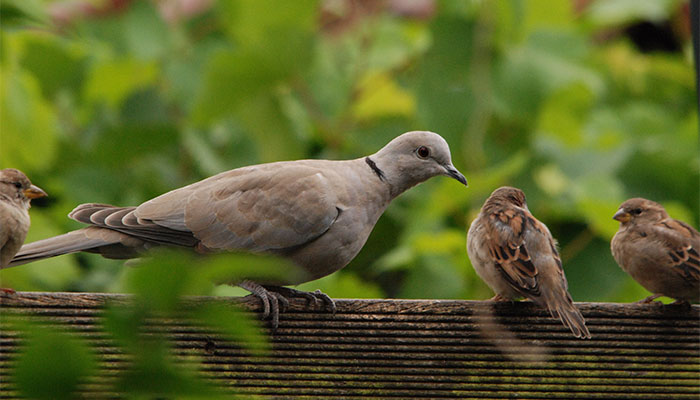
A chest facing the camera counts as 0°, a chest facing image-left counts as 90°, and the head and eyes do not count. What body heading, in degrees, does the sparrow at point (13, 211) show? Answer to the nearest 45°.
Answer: approximately 270°

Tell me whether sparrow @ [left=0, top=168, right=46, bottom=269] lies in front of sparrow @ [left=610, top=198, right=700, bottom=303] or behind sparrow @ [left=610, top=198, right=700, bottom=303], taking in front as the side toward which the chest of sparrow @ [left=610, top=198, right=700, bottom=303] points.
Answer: in front

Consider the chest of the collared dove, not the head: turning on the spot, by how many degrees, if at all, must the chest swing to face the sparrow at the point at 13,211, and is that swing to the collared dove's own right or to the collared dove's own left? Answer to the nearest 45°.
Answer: approximately 180°

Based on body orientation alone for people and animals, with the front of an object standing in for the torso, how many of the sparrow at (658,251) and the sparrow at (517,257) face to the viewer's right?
0

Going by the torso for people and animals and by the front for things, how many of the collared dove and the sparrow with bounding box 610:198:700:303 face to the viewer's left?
1

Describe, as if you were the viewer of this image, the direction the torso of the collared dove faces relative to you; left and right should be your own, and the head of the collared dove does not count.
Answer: facing to the right of the viewer

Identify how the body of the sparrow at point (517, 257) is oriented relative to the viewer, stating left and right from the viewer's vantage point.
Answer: facing away from the viewer and to the left of the viewer

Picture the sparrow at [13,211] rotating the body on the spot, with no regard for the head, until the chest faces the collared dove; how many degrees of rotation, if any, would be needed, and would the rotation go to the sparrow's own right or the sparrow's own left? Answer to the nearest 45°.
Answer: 0° — it already faces it

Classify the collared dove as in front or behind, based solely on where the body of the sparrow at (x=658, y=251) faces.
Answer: in front

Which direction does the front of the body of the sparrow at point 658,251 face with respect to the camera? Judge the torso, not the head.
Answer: to the viewer's left

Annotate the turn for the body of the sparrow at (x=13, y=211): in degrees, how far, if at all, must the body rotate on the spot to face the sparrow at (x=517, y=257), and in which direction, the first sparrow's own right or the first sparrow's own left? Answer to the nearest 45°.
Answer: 0° — it already faces it

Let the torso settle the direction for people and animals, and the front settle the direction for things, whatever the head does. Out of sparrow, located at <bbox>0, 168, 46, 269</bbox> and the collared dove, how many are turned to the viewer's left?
0

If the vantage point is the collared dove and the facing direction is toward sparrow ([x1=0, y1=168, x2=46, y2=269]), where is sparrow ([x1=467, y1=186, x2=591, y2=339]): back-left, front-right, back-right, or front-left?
back-left
